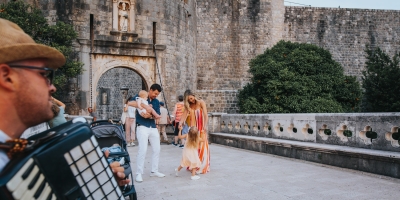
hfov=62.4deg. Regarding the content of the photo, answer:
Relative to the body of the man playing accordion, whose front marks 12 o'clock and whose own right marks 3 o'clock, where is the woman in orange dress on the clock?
The woman in orange dress is roughly at 10 o'clock from the man playing accordion.

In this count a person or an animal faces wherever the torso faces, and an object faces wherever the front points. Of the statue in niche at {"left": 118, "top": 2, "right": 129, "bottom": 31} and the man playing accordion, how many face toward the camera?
1

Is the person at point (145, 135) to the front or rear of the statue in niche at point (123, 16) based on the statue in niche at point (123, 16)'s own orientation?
to the front

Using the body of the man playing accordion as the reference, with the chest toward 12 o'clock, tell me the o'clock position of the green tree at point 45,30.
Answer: The green tree is roughly at 9 o'clock from the man playing accordion.

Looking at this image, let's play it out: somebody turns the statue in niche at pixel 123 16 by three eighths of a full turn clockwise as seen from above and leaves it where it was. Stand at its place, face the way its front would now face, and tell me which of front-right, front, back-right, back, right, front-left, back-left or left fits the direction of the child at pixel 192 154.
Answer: back-left

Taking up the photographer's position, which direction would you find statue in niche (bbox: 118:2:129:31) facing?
facing the viewer

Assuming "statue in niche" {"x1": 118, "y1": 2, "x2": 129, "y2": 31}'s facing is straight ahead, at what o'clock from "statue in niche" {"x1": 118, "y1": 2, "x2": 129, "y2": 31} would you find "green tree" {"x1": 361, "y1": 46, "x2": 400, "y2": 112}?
The green tree is roughly at 9 o'clock from the statue in niche.

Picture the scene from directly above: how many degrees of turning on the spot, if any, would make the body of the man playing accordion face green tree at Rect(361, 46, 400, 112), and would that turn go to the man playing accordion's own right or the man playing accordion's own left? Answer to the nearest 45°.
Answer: approximately 45° to the man playing accordion's own left

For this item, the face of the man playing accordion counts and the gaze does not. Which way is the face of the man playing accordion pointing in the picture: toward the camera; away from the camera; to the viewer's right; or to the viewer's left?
to the viewer's right

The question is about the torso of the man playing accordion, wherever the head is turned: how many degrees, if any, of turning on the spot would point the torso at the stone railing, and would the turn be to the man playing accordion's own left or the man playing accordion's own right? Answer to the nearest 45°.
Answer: approximately 45° to the man playing accordion's own left

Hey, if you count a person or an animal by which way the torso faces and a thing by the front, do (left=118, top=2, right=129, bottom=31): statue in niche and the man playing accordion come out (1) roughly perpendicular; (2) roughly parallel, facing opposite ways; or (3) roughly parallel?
roughly perpendicular

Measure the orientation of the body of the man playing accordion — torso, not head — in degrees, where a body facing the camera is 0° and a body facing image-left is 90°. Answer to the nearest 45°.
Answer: approximately 270°

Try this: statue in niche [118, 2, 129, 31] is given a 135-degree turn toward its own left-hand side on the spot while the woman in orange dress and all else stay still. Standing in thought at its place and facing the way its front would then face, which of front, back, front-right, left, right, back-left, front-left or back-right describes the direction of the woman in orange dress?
back-right

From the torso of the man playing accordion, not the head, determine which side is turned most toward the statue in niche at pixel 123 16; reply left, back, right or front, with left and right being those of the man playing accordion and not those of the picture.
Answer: left

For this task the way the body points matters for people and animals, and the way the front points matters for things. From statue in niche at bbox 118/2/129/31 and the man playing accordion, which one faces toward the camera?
the statue in niche
